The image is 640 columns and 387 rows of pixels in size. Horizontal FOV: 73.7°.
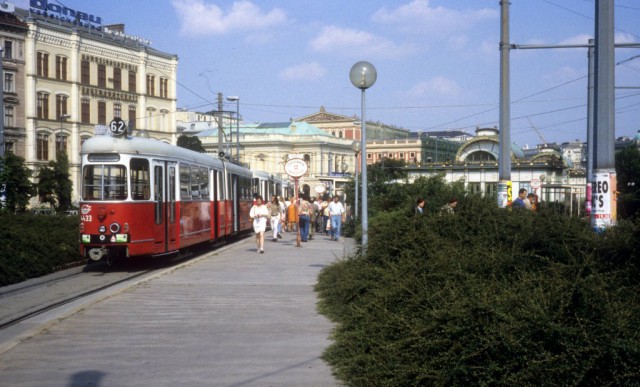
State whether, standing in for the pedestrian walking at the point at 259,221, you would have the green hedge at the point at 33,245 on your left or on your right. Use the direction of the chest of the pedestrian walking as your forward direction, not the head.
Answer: on your right

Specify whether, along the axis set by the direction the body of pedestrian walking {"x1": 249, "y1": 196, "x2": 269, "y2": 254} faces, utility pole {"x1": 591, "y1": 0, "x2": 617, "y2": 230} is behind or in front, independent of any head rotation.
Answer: in front

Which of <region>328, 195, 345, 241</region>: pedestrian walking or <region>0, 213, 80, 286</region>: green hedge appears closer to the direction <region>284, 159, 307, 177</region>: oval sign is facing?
the green hedge

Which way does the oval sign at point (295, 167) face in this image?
toward the camera

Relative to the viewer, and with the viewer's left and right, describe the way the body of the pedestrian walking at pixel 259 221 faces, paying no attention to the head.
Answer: facing the viewer

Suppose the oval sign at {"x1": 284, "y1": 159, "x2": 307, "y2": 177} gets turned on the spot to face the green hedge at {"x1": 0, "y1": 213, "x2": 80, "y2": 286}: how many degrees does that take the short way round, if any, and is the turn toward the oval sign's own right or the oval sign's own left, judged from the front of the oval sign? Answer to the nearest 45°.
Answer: approximately 45° to the oval sign's own right

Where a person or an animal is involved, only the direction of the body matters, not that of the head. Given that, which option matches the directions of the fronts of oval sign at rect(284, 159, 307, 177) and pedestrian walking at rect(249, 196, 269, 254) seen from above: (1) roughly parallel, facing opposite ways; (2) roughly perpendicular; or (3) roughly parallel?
roughly parallel

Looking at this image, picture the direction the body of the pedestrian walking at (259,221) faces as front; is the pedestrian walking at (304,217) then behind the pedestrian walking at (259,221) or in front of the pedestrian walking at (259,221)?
behind
